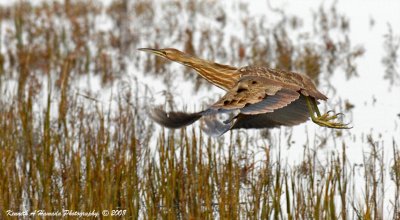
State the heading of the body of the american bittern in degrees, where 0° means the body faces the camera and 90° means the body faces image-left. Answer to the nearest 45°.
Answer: approximately 90°
